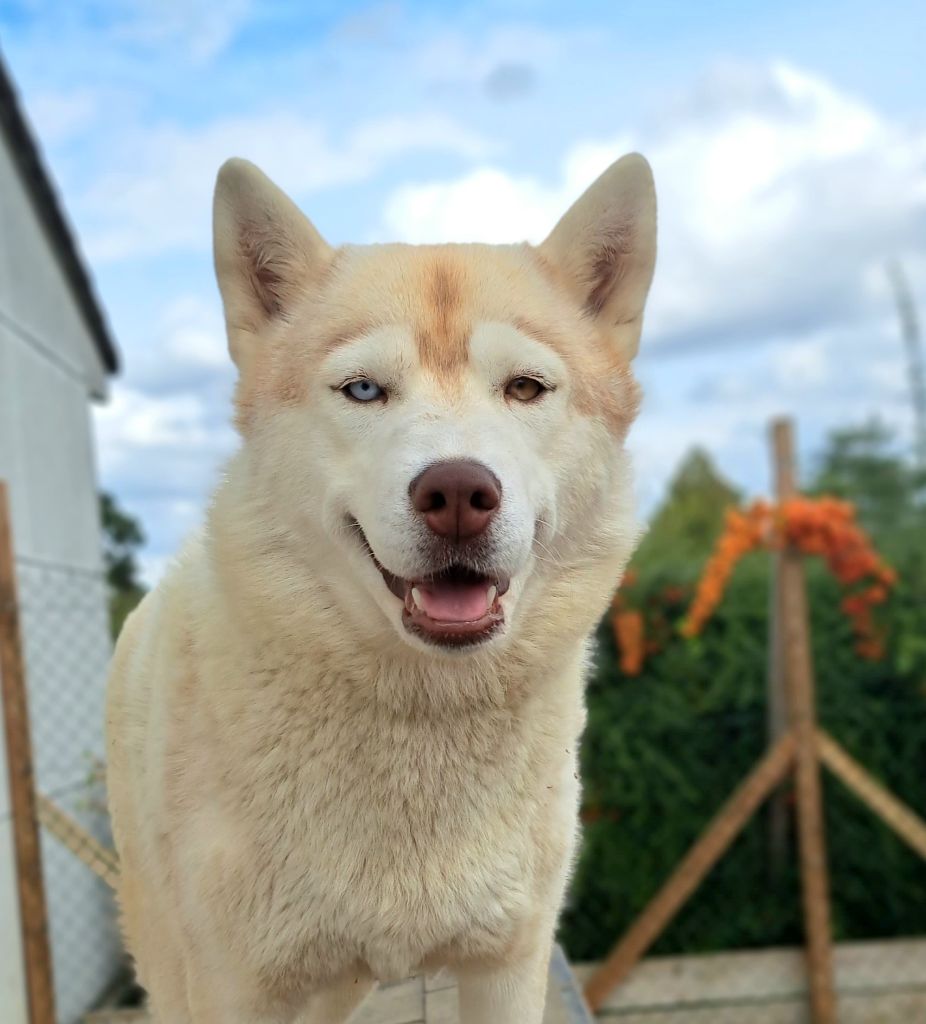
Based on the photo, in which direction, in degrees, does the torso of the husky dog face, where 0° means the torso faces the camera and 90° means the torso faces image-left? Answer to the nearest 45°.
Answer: approximately 0°

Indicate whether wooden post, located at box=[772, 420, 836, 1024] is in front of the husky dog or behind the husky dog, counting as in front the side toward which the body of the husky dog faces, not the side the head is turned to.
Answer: behind

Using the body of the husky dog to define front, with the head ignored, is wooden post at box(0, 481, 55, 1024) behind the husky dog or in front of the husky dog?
behind

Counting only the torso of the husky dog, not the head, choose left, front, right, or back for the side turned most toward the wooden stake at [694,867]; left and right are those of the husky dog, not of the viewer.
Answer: back

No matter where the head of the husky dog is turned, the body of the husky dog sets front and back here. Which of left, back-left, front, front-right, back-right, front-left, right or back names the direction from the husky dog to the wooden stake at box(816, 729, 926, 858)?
back-left

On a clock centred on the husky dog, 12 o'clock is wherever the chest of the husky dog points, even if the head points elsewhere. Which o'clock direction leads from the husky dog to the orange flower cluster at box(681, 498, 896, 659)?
The orange flower cluster is roughly at 7 o'clock from the husky dog.

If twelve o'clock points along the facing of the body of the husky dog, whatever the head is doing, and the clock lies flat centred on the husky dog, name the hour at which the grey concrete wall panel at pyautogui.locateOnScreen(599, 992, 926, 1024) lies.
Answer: The grey concrete wall panel is roughly at 7 o'clock from the husky dog.

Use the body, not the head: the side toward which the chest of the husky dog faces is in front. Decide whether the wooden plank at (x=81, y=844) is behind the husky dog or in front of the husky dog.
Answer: behind

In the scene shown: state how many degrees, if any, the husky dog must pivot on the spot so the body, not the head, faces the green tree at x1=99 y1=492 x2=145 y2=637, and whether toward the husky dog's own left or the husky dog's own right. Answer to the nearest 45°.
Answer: approximately 180°

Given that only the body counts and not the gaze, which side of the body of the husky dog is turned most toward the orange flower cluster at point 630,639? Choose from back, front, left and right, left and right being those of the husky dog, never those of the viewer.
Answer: back

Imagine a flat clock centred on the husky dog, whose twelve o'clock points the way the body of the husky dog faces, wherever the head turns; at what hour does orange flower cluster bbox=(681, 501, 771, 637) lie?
The orange flower cluster is roughly at 7 o'clock from the husky dog.
